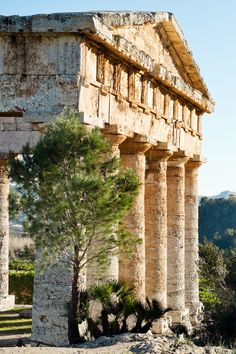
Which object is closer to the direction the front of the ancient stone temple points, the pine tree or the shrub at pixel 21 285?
the pine tree
